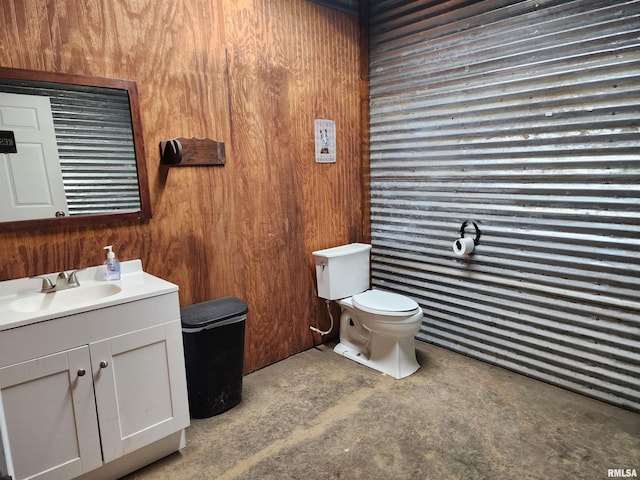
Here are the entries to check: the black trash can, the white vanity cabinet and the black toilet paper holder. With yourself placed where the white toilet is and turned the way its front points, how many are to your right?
2

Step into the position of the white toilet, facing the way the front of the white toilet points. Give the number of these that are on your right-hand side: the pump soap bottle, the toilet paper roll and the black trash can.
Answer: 2

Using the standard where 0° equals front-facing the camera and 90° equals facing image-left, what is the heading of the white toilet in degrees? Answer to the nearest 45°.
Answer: approximately 315°

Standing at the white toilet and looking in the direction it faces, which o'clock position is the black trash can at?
The black trash can is roughly at 3 o'clock from the white toilet.

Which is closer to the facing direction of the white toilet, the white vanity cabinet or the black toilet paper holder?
the black toilet paper holder

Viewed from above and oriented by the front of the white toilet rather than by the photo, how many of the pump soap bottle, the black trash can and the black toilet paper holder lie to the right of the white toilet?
2

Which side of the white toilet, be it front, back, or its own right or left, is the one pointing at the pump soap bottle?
right

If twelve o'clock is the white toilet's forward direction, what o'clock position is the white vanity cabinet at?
The white vanity cabinet is roughly at 3 o'clock from the white toilet.
